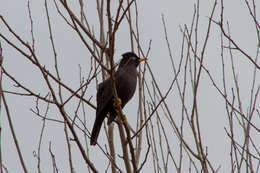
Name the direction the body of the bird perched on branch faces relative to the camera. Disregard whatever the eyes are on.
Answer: to the viewer's right
